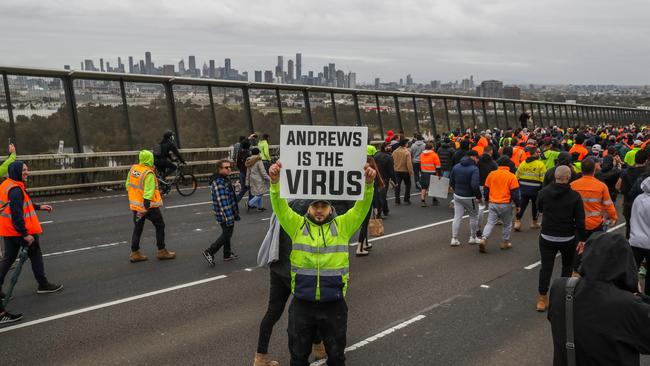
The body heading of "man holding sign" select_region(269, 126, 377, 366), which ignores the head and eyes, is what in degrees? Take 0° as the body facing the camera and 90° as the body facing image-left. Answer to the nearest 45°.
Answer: approximately 0°

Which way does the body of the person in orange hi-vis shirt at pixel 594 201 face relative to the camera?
away from the camera

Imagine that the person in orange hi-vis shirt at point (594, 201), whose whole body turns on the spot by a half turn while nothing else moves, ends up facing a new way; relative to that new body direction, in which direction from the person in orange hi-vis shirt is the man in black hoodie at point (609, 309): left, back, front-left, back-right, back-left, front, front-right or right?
front

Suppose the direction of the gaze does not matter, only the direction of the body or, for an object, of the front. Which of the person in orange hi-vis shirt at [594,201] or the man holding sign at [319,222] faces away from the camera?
the person in orange hi-vis shirt

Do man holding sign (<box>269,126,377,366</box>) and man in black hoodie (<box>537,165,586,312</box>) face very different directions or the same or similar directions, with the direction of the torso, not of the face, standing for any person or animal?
very different directions

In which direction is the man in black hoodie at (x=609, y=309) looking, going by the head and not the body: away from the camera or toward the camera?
away from the camera

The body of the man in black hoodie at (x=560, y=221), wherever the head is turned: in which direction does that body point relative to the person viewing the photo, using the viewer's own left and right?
facing away from the viewer
